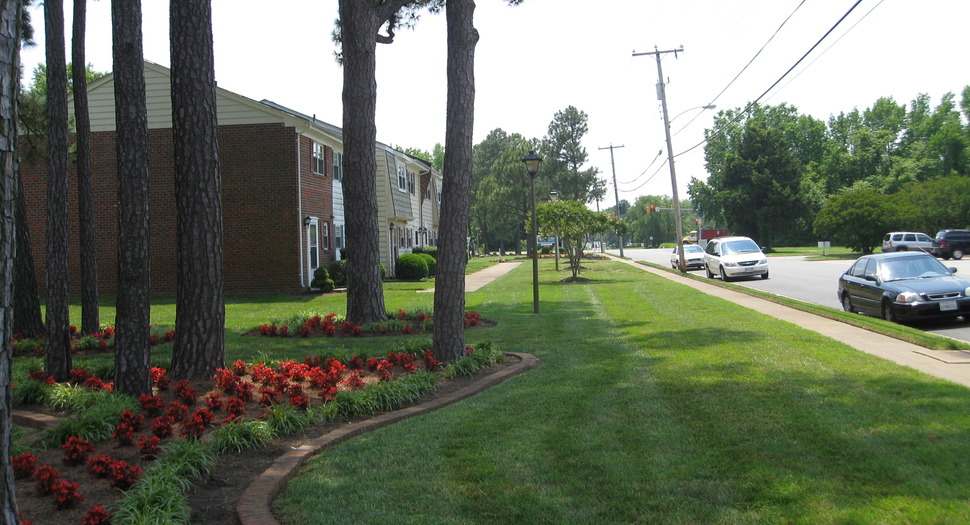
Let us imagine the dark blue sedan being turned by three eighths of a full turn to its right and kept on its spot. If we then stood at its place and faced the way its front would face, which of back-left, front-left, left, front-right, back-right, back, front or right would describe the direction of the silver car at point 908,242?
right

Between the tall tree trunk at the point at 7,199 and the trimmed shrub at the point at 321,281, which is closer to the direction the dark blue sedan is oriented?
the tall tree trunk

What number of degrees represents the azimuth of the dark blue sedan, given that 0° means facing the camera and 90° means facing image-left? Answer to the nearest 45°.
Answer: approximately 315°

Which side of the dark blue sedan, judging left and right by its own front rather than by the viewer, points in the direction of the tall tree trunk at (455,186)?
right

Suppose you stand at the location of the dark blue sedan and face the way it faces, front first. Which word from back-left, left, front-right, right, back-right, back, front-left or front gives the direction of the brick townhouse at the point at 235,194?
back-right

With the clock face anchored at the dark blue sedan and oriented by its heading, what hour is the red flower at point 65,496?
The red flower is roughly at 2 o'clock from the dark blue sedan.

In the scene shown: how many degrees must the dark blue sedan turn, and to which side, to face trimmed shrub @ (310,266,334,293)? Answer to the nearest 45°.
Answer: approximately 135° to its right

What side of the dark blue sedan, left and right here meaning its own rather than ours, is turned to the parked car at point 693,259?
back

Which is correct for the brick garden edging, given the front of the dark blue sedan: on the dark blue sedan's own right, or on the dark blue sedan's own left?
on the dark blue sedan's own right

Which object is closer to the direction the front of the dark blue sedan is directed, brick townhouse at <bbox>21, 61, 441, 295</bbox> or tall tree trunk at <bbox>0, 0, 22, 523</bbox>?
the tall tree trunk

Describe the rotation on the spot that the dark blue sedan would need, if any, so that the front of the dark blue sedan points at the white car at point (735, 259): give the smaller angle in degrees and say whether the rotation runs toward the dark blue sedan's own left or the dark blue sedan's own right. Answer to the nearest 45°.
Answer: approximately 180°

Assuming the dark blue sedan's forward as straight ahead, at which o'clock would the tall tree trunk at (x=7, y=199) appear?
The tall tree trunk is roughly at 2 o'clock from the dark blue sedan.
